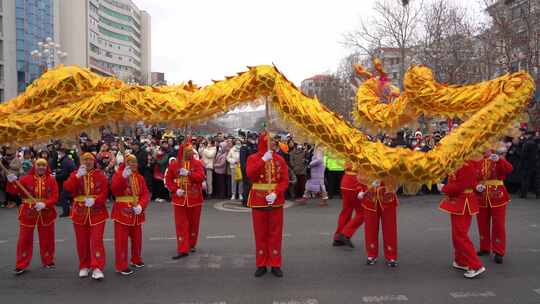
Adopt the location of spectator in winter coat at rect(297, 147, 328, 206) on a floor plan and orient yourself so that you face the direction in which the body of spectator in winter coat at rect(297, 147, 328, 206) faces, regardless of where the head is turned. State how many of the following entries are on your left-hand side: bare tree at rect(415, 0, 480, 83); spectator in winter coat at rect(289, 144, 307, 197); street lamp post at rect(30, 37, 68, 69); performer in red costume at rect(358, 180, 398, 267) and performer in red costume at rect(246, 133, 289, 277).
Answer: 2

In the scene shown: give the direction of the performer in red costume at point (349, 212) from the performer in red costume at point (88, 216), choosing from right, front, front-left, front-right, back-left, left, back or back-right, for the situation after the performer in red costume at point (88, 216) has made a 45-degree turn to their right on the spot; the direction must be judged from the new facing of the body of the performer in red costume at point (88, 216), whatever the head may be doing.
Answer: back-left

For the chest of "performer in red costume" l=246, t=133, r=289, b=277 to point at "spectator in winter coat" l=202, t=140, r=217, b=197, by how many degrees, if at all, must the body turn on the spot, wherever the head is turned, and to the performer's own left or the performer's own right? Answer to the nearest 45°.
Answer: approximately 180°

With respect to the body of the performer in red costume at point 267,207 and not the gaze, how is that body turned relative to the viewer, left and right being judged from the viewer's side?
facing the viewer

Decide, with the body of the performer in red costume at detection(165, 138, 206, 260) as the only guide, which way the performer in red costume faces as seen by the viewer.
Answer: toward the camera

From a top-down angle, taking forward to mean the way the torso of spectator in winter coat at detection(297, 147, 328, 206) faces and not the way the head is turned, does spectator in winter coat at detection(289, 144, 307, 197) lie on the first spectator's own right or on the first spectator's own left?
on the first spectator's own right

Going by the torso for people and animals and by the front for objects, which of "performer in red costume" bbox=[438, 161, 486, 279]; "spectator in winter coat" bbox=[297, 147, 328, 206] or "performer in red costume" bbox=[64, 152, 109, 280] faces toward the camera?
"performer in red costume" bbox=[64, 152, 109, 280]

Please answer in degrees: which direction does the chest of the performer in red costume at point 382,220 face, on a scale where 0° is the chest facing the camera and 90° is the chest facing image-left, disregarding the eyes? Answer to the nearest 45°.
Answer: approximately 0°

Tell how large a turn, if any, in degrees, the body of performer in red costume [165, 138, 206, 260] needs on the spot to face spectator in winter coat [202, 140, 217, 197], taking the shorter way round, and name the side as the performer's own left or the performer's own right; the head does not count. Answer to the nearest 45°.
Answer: approximately 180°

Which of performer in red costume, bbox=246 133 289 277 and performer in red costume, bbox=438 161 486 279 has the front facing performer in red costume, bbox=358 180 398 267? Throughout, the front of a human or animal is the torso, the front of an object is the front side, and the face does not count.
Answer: performer in red costume, bbox=438 161 486 279

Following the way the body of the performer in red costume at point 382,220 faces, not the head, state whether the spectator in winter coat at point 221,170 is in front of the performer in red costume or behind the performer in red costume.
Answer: behind

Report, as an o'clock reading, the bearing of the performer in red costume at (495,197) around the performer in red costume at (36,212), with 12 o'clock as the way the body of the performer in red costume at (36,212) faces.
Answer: the performer in red costume at (495,197) is roughly at 10 o'clock from the performer in red costume at (36,212).
